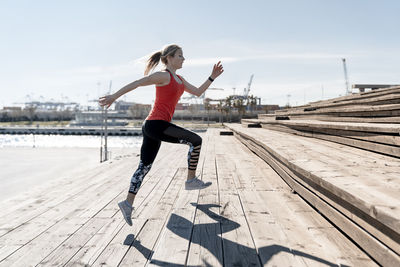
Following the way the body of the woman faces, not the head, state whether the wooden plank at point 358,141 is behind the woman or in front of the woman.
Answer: in front

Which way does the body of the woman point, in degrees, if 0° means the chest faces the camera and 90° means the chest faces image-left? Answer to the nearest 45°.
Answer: approximately 270°

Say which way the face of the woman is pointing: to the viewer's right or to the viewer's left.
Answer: to the viewer's right

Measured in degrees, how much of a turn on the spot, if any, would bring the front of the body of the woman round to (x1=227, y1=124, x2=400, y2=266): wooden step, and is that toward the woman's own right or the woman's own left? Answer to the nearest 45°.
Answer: approximately 45° to the woman's own right

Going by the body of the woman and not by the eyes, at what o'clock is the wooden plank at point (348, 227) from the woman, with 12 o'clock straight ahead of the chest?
The wooden plank is roughly at 1 o'clock from the woman.

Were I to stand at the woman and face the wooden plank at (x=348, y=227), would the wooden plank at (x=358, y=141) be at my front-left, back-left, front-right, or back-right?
front-left
